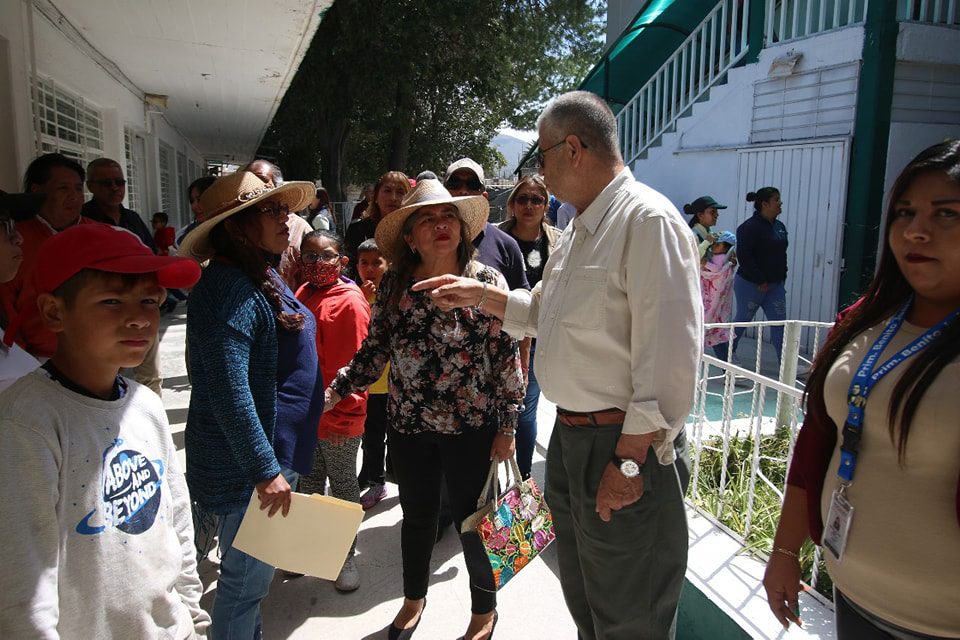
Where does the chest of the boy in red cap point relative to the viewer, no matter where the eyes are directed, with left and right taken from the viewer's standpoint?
facing the viewer and to the right of the viewer

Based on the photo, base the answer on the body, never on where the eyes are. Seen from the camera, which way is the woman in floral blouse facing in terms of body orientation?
toward the camera

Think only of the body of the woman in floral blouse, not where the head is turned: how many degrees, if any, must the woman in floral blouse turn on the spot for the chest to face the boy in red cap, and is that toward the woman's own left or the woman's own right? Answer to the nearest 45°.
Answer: approximately 45° to the woman's own right

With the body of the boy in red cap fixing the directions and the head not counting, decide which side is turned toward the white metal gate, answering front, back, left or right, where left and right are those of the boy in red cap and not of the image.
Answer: left

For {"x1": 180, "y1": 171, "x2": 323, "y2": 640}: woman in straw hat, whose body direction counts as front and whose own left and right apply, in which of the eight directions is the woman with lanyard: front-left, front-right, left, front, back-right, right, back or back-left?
front-right

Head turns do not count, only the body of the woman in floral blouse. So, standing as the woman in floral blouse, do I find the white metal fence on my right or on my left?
on my left

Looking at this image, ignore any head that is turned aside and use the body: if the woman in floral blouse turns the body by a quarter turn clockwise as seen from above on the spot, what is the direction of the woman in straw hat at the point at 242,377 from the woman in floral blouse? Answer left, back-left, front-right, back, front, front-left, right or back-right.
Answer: front-left

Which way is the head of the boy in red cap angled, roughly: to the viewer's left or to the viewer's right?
to the viewer's right

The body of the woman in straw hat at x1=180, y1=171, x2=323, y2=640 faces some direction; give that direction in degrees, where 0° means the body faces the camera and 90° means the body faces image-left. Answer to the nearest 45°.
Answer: approximately 270°

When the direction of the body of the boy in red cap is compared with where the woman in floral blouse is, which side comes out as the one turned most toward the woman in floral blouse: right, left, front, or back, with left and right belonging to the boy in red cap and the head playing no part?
left

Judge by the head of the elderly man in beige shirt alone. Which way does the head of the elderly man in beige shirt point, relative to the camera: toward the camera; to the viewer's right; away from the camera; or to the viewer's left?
to the viewer's left
